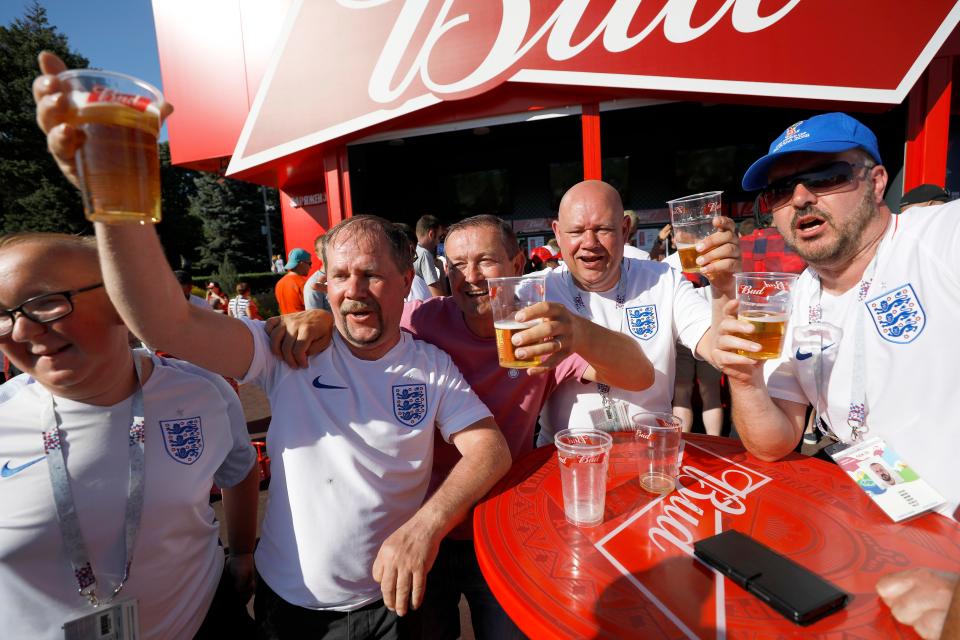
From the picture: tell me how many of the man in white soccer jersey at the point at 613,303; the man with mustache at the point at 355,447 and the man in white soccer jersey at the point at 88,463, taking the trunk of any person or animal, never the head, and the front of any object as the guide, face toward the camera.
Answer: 3

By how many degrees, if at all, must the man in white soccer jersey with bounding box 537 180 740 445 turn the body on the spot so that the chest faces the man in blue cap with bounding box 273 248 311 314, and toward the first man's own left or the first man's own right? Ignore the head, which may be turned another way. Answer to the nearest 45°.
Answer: approximately 135° to the first man's own right

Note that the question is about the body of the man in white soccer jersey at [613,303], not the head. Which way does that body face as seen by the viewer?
toward the camera

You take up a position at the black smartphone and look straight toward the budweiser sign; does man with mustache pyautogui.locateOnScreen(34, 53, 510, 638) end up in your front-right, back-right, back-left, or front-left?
front-left

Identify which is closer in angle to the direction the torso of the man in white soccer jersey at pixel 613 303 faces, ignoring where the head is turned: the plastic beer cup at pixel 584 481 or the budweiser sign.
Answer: the plastic beer cup

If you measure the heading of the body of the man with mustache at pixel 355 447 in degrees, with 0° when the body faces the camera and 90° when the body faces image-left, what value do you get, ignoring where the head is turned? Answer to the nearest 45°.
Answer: approximately 0°

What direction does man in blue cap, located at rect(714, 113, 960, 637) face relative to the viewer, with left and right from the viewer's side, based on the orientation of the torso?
facing the viewer and to the left of the viewer

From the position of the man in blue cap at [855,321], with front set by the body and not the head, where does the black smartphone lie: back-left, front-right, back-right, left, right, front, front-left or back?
front-left

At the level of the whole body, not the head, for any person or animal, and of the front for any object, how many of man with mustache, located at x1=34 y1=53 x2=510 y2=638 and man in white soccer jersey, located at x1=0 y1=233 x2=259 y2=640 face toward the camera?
2

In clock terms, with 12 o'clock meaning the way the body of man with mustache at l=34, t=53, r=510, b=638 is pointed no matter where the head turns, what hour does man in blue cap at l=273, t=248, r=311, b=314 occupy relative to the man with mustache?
The man in blue cap is roughly at 6 o'clock from the man with mustache.

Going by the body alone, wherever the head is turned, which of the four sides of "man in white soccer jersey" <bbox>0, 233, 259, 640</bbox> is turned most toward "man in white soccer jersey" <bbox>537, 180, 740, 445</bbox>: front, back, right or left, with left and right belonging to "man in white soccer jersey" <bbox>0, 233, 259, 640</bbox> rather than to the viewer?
left
